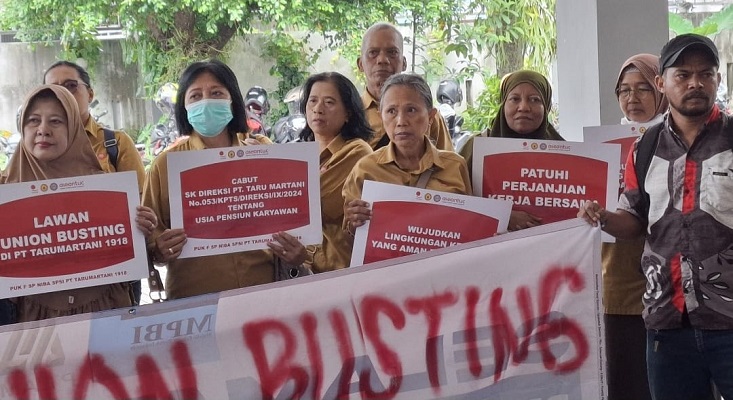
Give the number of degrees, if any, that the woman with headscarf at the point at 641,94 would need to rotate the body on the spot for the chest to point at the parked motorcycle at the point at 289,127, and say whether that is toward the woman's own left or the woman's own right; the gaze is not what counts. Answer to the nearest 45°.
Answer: approximately 90° to the woman's own right

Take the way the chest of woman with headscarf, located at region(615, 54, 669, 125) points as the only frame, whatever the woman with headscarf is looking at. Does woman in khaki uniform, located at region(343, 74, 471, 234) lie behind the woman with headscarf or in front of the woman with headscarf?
in front

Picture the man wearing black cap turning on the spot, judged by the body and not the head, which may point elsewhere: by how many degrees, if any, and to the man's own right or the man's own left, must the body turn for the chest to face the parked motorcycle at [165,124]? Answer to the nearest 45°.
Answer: approximately 135° to the man's own right

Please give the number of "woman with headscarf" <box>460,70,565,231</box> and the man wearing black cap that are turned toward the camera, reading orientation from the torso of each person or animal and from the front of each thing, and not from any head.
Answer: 2

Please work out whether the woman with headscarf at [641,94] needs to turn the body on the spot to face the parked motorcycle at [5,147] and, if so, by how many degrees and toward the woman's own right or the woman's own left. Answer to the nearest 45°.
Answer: approximately 90° to the woman's own right

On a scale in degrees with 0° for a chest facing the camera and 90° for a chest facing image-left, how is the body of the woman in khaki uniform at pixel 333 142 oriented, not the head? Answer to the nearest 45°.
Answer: approximately 45°

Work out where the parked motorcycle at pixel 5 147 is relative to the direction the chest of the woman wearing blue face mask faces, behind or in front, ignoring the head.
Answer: behind

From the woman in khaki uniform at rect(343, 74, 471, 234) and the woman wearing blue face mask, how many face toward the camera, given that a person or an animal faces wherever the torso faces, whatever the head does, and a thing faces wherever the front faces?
2

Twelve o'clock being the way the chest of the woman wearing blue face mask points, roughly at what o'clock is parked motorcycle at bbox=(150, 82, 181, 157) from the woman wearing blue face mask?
The parked motorcycle is roughly at 6 o'clock from the woman wearing blue face mask.

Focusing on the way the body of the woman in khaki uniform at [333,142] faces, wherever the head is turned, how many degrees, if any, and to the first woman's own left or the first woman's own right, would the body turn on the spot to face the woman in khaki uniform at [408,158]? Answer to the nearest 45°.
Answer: approximately 90° to the first woman's own left

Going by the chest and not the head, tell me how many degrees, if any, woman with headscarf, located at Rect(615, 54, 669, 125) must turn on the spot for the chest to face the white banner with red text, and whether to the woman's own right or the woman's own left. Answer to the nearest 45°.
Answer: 0° — they already face it

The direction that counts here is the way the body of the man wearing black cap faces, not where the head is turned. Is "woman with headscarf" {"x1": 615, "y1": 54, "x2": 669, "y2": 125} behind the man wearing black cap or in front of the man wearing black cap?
behind
